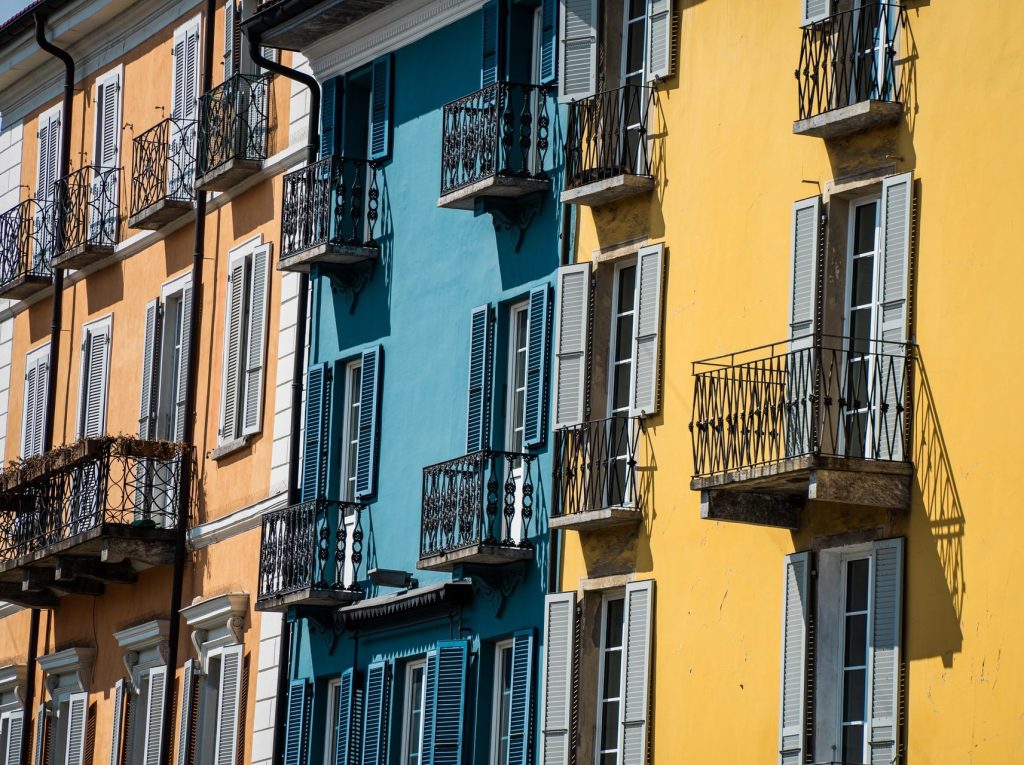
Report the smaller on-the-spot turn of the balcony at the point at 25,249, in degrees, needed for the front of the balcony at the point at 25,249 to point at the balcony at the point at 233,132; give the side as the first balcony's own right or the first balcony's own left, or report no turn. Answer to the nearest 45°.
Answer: approximately 45° to the first balcony's own left

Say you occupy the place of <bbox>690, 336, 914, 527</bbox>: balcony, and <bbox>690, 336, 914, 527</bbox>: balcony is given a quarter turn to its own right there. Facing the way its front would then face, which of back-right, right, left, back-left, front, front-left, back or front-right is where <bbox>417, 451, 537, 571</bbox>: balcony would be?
front

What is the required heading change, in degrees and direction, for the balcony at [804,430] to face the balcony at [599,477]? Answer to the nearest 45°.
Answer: approximately 90° to its right

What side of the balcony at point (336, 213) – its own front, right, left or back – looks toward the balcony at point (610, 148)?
left

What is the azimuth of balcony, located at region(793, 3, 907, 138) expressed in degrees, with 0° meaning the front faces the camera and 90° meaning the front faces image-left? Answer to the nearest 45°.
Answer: approximately 45°

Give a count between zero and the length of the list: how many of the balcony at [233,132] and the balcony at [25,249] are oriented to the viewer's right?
0

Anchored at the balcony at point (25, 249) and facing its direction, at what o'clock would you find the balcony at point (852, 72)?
the balcony at point (852, 72) is roughly at 10 o'clock from the balcony at point (25, 249).

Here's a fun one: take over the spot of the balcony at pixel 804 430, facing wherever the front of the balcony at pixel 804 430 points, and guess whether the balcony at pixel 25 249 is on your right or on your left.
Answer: on your right

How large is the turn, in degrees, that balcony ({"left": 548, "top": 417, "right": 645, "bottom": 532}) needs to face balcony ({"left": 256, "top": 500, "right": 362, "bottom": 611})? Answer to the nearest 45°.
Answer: approximately 90° to its right

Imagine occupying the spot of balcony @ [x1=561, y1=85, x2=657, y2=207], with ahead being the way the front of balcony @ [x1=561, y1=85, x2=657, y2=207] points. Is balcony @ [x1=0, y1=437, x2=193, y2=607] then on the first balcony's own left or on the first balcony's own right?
on the first balcony's own right

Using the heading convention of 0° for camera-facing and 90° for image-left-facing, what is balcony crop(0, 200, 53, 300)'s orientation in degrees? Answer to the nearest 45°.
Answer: approximately 45°

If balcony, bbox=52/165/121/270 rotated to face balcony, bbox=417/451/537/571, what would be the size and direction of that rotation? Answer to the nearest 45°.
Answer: approximately 45° to its left

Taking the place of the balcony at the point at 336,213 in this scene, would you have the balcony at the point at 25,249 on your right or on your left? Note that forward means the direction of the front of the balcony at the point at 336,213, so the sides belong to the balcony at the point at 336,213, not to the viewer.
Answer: on your right

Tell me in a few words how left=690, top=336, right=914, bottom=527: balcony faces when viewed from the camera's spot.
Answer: facing the viewer and to the left of the viewer

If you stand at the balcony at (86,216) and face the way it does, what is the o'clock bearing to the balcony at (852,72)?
the balcony at (852,72) is roughly at 10 o'clock from the balcony at (86,216).
